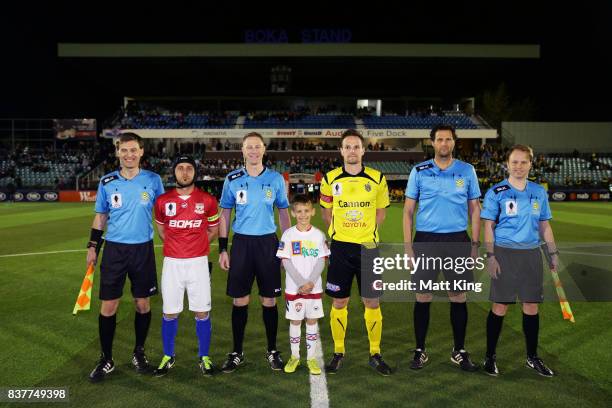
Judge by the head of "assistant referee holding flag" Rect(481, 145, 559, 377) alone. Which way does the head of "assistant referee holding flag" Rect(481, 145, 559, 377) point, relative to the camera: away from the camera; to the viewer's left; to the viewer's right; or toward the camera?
toward the camera

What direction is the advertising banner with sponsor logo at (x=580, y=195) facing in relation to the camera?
toward the camera

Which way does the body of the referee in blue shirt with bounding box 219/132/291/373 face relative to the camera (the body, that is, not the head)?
toward the camera

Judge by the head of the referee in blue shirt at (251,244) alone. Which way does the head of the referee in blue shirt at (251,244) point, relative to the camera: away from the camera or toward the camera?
toward the camera

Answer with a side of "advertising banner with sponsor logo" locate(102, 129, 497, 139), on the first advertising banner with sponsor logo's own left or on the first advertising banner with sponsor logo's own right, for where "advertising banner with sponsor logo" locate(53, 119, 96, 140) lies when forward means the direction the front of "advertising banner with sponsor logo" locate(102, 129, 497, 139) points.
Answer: on the first advertising banner with sponsor logo's own right

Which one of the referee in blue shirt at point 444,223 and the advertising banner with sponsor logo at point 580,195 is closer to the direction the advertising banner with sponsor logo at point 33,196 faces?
the referee in blue shirt

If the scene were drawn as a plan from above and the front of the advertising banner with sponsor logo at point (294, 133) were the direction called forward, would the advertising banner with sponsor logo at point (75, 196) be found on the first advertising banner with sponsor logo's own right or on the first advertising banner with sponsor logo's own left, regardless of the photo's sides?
on the first advertising banner with sponsor logo's own right

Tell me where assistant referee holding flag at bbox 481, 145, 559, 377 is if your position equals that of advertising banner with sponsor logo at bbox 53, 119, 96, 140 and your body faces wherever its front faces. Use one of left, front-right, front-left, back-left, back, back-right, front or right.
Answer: front

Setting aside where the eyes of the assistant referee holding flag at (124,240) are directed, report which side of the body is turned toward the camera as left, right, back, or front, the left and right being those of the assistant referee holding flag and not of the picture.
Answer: front

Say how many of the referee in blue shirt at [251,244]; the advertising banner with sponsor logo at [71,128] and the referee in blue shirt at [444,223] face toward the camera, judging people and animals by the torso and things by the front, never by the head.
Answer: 3

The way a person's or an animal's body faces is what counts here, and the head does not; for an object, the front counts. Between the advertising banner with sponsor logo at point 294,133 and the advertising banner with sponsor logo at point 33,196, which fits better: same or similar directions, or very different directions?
same or similar directions

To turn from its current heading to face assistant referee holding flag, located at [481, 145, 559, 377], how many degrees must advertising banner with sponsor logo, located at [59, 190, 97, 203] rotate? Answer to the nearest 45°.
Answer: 0° — it already faces them

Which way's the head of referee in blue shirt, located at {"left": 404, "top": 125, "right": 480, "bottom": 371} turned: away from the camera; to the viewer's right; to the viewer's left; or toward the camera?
toward the camera

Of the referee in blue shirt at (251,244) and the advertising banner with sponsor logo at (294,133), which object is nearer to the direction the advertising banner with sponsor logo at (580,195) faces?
the referee in blue shirt

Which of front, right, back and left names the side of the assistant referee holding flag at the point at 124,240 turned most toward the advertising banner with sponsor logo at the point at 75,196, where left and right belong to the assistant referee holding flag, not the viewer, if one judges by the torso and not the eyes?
back

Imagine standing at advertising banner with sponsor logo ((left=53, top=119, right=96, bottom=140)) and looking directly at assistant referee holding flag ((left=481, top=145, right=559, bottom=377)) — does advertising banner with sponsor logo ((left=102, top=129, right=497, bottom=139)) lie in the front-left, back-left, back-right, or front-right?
front-left

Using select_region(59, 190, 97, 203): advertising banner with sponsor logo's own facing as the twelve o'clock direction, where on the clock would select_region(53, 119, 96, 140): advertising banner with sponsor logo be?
select_region(53, 119, 96, 140): advertising banner with sponsor logo is roughly at 6 o'clock from select_region(59, 190, 97, 203): advertising banner with sponsor logo.

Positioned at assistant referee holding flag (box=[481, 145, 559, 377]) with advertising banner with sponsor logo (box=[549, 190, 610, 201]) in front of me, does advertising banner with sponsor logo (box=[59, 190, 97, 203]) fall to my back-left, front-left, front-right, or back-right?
front-left
